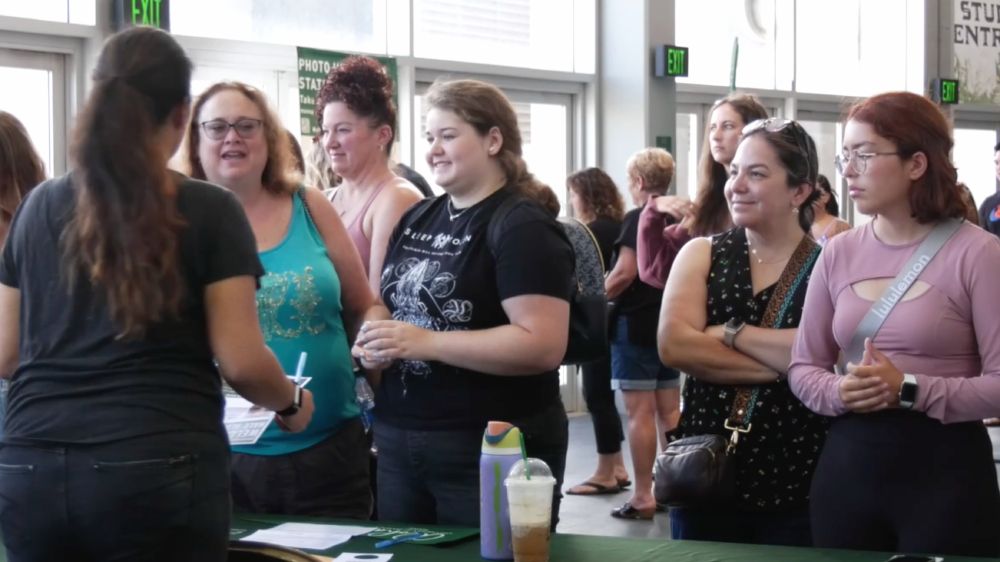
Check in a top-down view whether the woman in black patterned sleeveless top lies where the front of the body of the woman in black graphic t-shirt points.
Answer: no

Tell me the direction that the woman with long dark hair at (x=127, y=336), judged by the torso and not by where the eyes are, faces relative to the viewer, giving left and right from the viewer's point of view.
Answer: facing away from the viewer and to the right of the viewer

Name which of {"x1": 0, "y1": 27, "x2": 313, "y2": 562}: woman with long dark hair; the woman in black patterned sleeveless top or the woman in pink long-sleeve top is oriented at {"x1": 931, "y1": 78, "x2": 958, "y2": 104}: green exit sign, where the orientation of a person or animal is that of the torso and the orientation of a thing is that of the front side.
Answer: the woman with long dark hair

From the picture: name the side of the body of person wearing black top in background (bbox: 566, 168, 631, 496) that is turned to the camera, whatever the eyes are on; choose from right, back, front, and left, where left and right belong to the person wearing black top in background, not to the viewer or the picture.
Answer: left

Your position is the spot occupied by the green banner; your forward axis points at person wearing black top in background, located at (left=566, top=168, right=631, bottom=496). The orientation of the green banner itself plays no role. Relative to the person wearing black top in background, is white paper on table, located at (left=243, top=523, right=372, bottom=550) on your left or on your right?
right

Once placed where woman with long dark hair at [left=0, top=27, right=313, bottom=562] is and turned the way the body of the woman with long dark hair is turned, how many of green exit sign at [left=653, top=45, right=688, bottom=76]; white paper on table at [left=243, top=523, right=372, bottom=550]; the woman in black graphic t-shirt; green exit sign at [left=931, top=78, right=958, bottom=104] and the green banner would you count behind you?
0

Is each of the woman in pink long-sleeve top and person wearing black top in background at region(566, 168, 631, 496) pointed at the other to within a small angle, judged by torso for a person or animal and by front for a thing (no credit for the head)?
no

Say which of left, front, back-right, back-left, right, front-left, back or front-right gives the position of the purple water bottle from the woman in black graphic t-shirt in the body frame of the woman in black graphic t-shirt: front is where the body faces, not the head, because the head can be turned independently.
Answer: front-left

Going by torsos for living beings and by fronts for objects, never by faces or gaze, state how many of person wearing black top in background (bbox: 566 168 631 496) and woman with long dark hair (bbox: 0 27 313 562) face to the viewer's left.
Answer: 1

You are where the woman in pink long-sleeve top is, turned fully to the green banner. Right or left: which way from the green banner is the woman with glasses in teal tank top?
left

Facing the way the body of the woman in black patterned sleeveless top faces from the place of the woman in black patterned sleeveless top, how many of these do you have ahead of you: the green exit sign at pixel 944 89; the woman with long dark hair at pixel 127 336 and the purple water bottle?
2

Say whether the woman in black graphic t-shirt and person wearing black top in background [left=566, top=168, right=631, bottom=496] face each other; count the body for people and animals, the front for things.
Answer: no

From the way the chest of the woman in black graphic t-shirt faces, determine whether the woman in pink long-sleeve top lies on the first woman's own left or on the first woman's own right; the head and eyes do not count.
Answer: on the first woman's own left

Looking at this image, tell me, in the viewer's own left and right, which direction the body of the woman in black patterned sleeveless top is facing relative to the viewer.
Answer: facing the viewer and to the left of the viewer

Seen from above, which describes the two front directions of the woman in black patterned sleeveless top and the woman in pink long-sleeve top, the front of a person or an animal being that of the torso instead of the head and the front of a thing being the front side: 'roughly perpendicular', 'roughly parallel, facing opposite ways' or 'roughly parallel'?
roughly parallel

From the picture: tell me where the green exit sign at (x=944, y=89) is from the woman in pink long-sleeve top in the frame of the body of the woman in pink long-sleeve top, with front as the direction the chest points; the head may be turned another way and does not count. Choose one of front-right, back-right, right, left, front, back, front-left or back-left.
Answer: back-right

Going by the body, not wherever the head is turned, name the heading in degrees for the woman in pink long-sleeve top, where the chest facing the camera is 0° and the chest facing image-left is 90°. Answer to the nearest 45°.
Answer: approximately 45°

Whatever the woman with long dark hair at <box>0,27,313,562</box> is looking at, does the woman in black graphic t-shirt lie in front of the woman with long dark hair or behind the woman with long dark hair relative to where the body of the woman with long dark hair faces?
in front

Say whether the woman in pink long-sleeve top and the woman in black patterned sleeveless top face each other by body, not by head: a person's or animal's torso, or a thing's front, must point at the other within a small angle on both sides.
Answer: no
